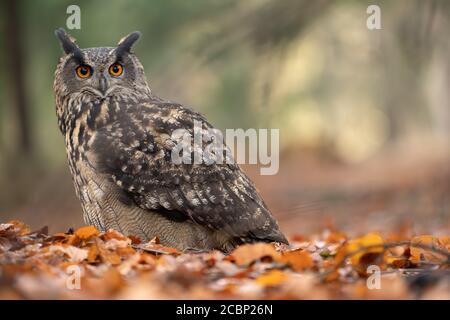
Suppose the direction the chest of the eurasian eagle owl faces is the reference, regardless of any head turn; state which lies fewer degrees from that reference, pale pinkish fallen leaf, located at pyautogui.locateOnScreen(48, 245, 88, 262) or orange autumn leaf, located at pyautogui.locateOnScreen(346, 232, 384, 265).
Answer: the pale pinkish fallen leaf

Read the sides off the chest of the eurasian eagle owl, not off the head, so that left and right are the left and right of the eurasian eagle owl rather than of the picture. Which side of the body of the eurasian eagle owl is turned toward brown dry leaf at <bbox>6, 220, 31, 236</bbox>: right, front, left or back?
front

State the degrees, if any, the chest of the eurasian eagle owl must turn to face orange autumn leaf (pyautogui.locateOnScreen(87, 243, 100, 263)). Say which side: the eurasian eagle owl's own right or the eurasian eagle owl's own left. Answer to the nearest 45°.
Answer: approximately 45° to the eurasian eagle owl's own left

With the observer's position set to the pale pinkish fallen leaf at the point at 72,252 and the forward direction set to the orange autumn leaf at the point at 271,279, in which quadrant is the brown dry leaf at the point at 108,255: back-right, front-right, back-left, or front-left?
front-left

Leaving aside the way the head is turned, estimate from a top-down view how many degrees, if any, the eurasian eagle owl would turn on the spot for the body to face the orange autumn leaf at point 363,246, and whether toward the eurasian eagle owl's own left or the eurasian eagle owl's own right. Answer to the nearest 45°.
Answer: approximately 135° to the eurasian eagle owl's own left

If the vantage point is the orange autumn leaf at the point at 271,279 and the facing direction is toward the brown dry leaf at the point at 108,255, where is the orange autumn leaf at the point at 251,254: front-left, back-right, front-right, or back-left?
front-right

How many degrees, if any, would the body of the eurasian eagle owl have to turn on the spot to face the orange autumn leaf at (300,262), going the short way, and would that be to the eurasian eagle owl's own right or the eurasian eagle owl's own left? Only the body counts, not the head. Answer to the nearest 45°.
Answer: approximately 135° to the eurasian eagle owl's own left

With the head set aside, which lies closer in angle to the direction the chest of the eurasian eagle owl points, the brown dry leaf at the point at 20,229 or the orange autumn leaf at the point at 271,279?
the brown dry leaf

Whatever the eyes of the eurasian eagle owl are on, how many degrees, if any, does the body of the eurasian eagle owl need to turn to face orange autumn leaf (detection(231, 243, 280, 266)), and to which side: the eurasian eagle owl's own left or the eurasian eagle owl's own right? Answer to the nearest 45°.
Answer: approximately 135° to the eurasian eagle owl's own left

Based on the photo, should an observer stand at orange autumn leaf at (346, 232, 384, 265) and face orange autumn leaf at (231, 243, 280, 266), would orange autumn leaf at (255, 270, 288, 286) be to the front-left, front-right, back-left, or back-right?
front-left

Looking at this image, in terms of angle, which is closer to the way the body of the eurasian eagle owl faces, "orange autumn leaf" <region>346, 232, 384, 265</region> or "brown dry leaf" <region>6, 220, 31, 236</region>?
the brown dry leaf

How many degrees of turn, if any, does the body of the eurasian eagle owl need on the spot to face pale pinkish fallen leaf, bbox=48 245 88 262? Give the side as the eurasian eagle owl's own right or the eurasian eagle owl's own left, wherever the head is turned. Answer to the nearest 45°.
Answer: approximately 45° to the eurasian eagle owl's own left

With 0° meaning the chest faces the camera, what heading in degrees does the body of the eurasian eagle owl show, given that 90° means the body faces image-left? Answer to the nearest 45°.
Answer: approximately 90°
